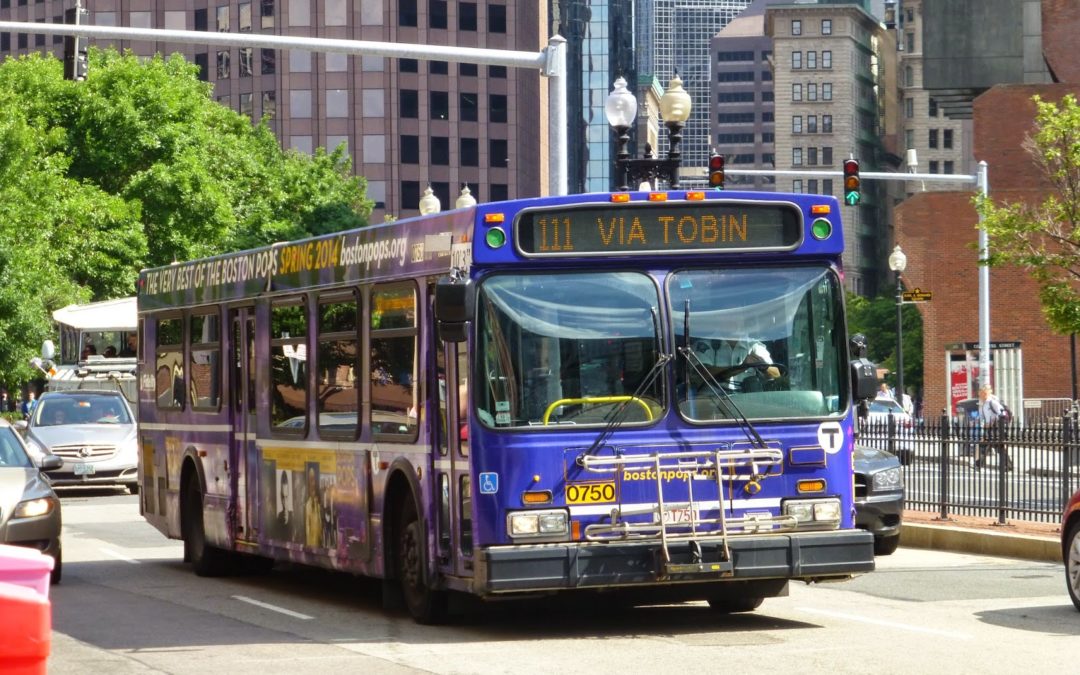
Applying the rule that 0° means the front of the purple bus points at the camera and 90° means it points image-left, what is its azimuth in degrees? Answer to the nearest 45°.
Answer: approximately 315°

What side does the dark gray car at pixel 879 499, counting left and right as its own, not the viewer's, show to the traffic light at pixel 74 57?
right

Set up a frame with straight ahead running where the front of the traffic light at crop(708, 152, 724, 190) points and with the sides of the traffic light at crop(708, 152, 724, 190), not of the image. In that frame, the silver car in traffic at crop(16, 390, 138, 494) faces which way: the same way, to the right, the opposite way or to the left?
the same way

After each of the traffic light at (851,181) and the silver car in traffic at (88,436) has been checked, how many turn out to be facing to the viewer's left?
0

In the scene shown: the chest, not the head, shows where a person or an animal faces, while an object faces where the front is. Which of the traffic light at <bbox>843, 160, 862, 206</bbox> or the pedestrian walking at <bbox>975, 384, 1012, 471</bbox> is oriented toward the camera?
the traffic light

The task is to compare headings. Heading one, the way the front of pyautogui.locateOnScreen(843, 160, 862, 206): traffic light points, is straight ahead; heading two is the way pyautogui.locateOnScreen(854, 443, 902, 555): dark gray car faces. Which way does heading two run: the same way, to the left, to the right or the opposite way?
the same way

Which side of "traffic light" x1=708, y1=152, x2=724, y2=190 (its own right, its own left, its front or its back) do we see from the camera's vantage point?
front

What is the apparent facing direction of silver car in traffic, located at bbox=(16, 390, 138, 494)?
toward the camera

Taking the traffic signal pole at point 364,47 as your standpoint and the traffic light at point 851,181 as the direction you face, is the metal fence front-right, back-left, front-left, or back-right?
front-right

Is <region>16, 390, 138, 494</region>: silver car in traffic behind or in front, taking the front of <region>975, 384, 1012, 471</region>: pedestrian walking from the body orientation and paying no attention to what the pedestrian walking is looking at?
in front
